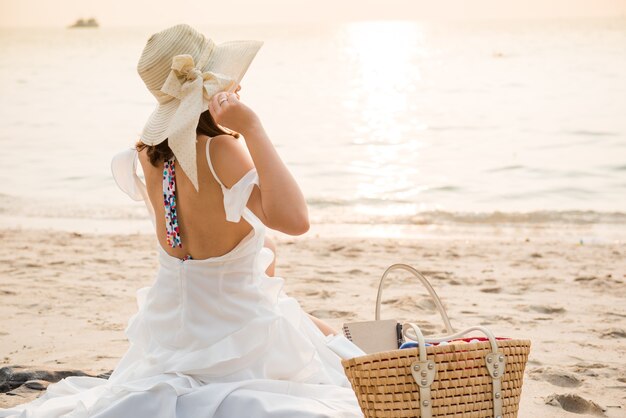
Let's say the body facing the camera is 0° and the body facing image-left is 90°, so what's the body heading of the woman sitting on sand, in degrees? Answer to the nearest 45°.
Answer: approximately 225°

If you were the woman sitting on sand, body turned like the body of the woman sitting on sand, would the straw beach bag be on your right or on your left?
on your right
